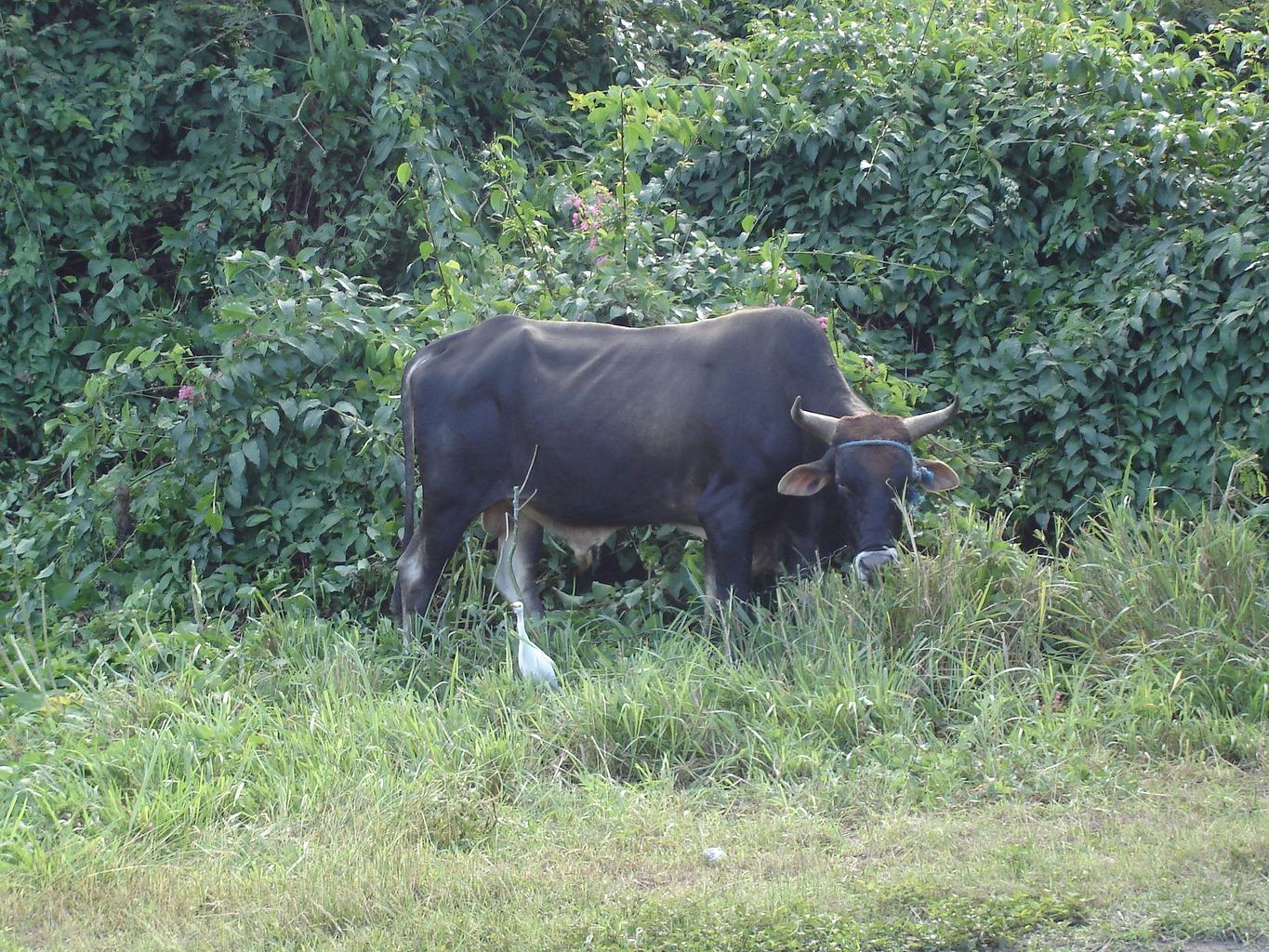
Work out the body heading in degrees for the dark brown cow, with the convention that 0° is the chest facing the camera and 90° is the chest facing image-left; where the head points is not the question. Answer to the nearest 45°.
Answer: approximately 270°

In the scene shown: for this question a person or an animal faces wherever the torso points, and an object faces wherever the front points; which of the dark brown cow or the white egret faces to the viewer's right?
the dark brown cow

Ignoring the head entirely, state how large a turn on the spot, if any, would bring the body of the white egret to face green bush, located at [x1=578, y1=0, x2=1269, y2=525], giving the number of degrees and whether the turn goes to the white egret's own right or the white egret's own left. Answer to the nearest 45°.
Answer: approximately 135° to the white egret's own right

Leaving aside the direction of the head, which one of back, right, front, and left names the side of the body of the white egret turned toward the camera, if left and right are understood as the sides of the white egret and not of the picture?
left

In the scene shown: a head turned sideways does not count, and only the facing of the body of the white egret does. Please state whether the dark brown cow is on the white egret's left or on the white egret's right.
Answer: on the white egret's right

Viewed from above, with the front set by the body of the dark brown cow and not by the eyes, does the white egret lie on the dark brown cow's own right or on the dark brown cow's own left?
on the dark brown cow's own right

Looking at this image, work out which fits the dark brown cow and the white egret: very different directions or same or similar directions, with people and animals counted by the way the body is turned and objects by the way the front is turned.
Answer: very different directions

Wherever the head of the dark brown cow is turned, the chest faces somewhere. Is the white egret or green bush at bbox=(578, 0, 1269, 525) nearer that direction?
the green bush

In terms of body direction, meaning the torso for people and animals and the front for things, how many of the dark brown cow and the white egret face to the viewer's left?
1
